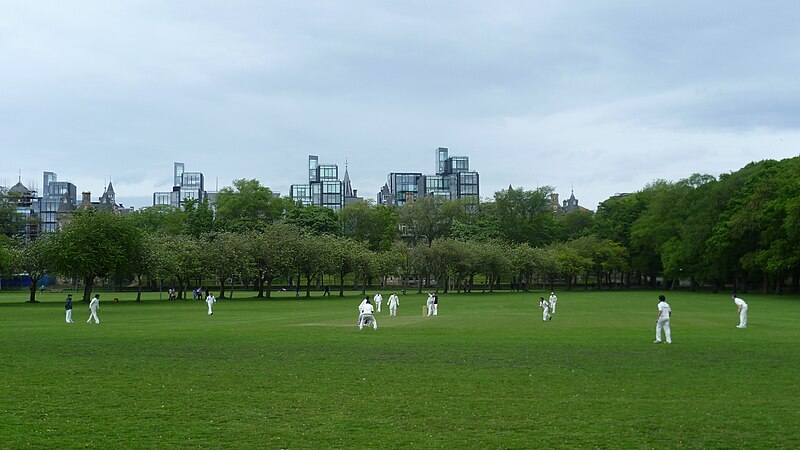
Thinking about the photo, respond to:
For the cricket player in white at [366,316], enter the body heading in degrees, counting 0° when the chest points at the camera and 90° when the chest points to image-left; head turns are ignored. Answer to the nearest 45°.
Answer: approximately 180°

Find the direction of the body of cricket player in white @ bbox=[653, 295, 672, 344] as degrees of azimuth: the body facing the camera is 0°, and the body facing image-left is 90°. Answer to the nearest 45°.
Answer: approximately 135°

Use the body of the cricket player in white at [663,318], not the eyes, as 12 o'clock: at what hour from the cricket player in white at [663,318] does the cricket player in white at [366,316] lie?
the cricket player in white at [366,316] is roughly at 11 o'clock from the cricket player in white at [663,318].

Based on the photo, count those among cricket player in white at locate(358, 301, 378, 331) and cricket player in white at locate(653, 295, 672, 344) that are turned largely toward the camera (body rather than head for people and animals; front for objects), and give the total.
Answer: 0

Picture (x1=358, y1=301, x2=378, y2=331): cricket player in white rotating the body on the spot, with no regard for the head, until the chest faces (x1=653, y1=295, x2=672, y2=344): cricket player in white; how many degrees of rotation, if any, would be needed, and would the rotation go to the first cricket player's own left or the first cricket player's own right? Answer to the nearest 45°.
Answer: approximately 135° to the first cricket player's own right
